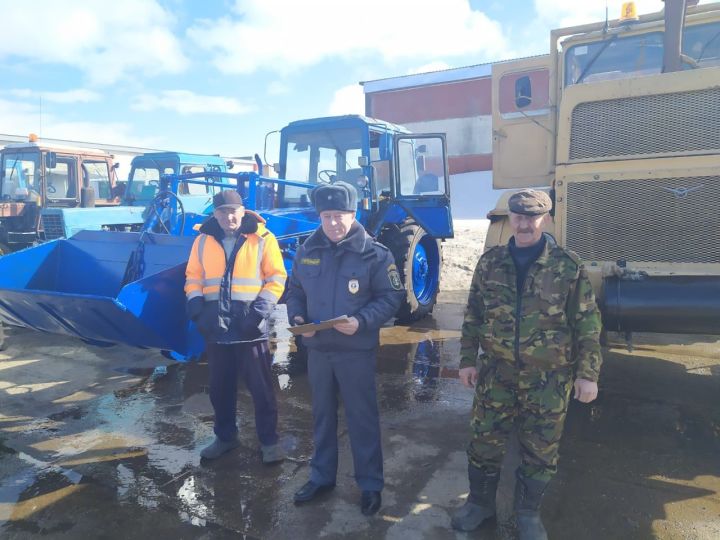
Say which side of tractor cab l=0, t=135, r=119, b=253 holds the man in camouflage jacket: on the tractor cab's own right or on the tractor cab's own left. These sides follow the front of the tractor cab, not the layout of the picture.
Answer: on the tractor cab's own left

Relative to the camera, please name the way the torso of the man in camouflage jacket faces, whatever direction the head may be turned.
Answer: toward the camera

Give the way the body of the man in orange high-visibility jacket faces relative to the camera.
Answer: toward the camera

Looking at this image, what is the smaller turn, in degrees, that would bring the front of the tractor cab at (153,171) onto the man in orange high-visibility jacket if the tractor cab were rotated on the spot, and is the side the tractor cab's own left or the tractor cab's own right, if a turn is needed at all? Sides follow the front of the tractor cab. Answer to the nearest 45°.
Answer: approximately 45° to the tractor cab's own left

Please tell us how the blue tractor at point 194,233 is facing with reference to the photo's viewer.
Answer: facing the viewer and to the left of the viewer

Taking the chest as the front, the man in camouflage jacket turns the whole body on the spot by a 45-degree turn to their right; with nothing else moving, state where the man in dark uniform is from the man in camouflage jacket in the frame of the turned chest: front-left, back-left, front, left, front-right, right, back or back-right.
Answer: front-right

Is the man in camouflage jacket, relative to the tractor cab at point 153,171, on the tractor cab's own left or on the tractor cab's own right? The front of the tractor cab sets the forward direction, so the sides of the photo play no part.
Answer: on the tractor cab's own left

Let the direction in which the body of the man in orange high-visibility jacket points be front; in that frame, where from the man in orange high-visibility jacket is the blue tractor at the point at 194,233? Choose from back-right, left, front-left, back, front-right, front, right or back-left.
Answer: back

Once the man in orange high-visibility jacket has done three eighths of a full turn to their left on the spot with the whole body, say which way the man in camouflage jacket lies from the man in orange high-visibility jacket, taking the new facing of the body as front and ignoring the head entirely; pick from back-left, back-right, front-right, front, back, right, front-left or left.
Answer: right
